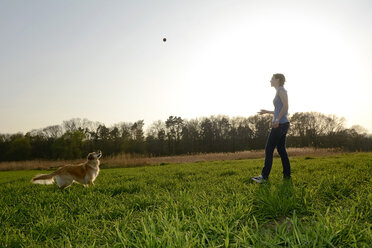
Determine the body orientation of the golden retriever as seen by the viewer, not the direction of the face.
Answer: to the viewer's right

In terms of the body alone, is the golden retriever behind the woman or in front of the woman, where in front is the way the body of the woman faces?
in front

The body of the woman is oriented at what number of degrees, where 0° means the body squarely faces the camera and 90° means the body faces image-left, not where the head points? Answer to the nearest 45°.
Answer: approximately 90°

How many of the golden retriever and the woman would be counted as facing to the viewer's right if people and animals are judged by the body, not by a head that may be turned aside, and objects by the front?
1

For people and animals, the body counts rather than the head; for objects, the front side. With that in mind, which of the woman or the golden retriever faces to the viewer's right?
the golden retriever

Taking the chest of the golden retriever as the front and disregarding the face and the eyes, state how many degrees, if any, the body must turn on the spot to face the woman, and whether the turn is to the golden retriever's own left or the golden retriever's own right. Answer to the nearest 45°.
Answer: approximately 45° to the golden retriever's own right
